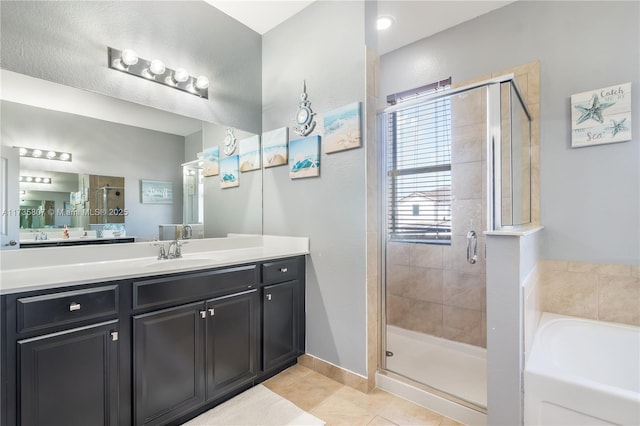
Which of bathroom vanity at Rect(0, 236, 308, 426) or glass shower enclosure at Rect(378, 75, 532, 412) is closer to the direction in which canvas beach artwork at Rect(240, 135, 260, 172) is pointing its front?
the bathroom vanity

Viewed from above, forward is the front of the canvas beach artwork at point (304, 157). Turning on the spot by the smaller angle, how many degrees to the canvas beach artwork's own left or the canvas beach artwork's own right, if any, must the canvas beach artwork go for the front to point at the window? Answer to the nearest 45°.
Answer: approximately 135° to the canvas beach artwork's own left
